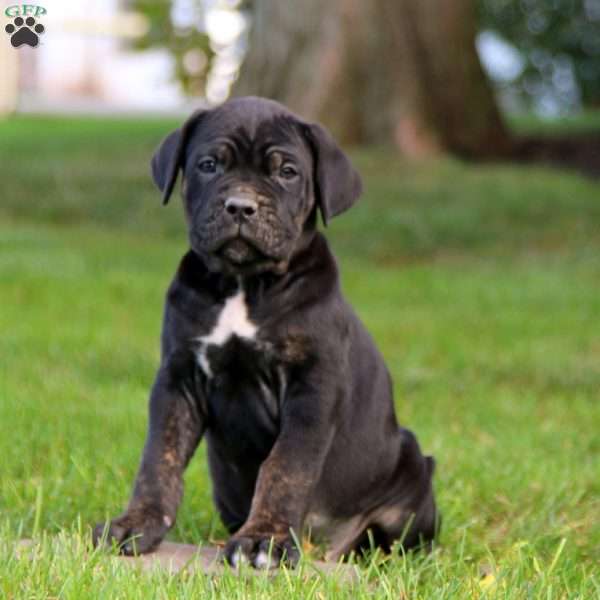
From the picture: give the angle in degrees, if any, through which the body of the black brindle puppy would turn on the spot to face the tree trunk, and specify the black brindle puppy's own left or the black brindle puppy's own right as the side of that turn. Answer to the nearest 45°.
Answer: approximately 135° to the black brindle puppy's own right

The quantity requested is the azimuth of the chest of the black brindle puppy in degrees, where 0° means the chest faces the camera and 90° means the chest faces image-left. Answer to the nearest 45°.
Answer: approximately 45°
